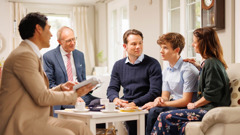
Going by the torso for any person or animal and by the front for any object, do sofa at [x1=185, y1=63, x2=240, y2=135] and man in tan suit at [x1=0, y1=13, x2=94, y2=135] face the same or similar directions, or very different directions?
very different directions

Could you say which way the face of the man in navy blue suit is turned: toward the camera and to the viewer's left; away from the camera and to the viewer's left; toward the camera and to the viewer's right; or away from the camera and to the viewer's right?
toward the camera and to the viewer's right

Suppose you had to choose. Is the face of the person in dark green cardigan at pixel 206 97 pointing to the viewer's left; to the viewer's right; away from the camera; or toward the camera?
to the viewer's left

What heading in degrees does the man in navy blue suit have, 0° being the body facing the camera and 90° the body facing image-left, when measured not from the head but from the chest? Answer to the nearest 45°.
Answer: approximately 315°

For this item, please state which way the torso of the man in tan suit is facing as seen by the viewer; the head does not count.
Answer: to the viewer's right

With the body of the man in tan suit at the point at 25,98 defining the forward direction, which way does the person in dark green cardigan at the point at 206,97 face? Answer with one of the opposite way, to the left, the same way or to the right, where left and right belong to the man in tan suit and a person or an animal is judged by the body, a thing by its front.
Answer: the opposite way

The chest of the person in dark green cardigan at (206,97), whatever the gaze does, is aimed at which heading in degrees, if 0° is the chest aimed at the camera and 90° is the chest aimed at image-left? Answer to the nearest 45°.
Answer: approximately 90°

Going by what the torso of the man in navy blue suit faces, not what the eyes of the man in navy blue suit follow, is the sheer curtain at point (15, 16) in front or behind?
behind

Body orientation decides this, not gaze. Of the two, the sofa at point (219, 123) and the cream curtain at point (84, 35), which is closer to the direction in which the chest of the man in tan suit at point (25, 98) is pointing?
the sofa

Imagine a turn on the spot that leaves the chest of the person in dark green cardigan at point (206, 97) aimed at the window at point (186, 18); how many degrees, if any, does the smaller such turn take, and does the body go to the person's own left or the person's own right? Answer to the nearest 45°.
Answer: approximately 90° to the person's own right

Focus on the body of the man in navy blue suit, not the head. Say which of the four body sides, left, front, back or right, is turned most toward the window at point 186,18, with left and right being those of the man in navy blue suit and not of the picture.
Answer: left
